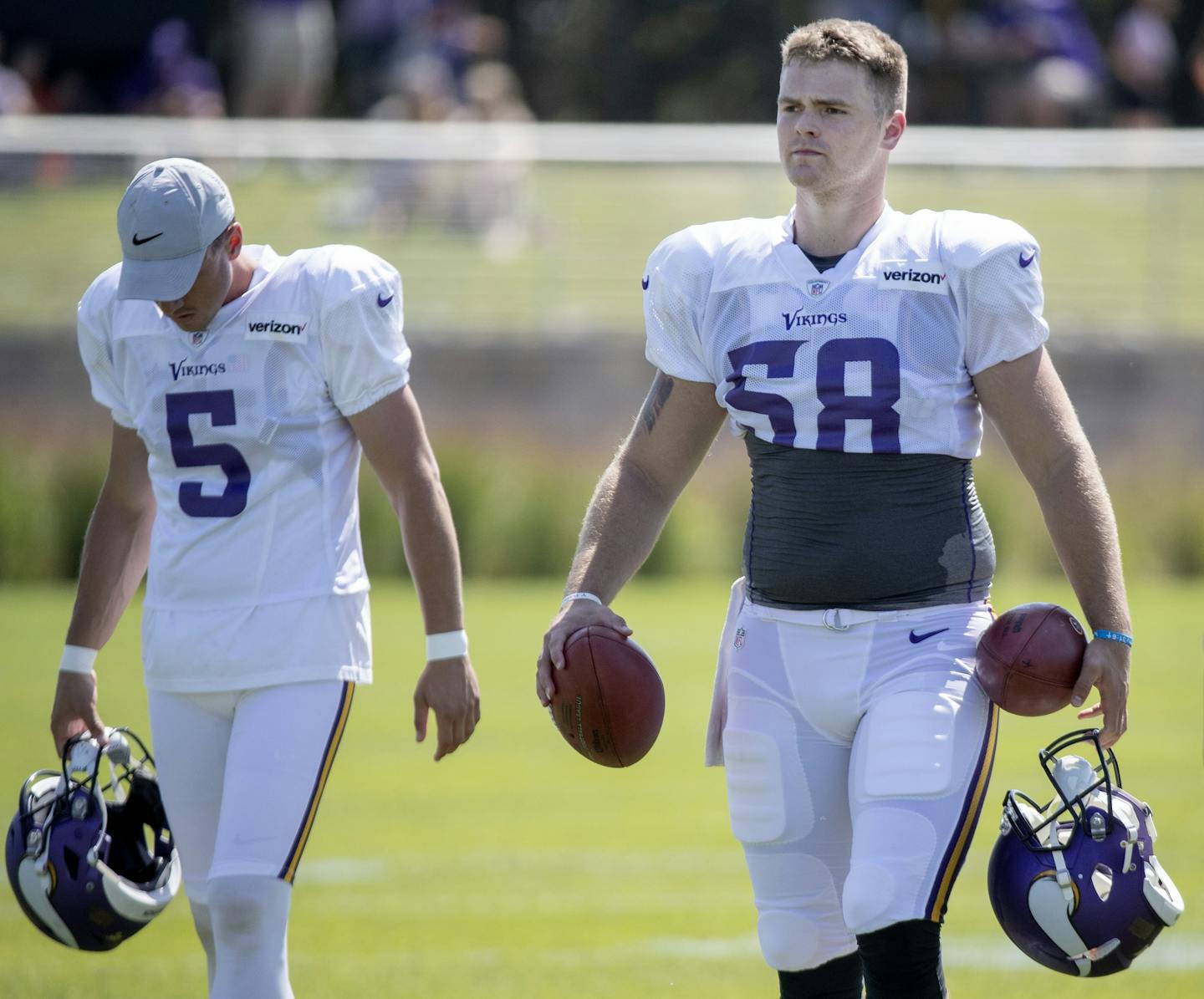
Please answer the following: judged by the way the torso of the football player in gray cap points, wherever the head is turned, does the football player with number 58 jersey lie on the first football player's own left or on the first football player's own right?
on the first football player's own left

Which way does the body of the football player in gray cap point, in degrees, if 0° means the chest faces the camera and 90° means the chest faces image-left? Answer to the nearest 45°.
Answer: approximately 45°

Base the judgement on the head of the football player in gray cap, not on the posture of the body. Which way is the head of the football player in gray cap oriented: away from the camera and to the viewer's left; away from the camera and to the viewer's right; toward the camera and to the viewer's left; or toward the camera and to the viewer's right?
toward the camera and to the viewer's left

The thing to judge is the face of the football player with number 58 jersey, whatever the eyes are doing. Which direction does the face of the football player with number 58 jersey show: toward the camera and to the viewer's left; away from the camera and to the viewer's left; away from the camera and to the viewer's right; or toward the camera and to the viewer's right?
toward the camera and to the viewer's left
